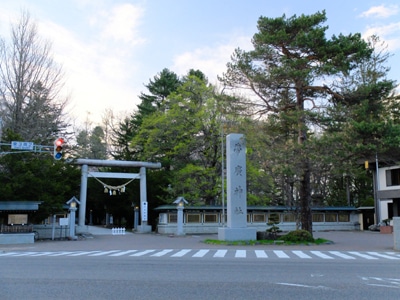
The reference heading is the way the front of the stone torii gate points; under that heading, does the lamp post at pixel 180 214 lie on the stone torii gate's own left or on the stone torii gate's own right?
on the stone torii gate's own left

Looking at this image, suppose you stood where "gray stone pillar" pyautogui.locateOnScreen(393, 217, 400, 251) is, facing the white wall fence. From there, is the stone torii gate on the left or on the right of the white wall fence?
left

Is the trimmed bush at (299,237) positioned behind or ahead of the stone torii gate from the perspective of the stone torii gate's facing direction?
ahead

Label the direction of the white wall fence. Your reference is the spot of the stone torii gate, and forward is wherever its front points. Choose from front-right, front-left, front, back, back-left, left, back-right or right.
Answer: left

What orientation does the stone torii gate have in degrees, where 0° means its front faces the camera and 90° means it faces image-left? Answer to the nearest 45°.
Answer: approximately 0°

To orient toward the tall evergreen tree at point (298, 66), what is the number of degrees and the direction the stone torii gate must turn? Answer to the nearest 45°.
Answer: approximately 45° to its left
